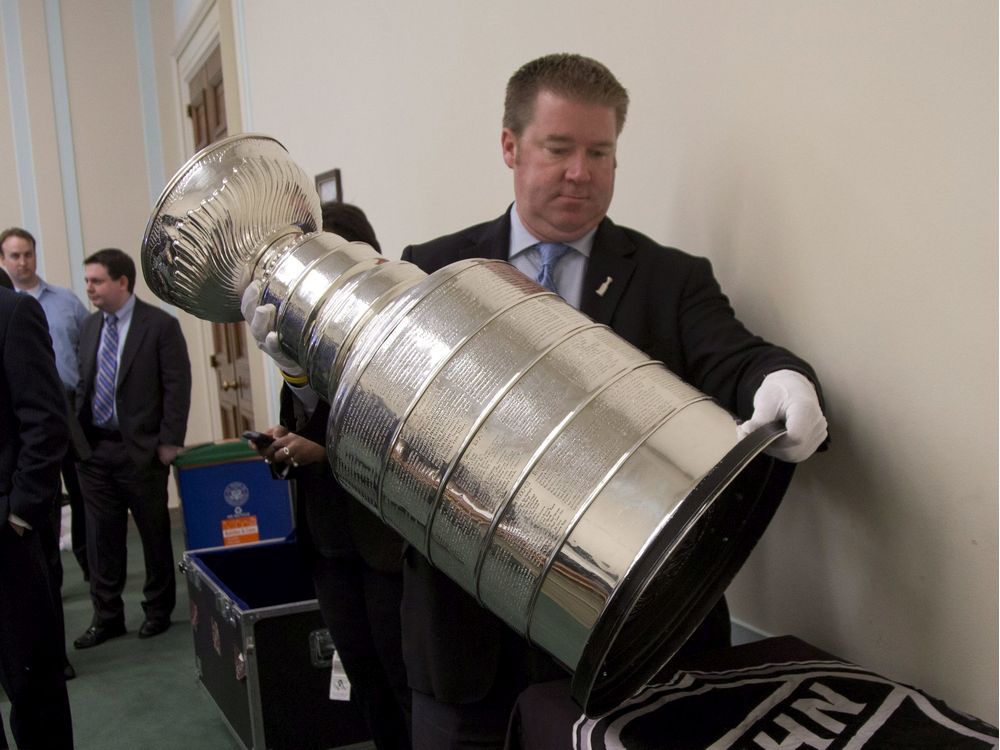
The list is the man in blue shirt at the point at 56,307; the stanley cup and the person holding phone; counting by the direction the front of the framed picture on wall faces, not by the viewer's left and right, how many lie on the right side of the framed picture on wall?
1

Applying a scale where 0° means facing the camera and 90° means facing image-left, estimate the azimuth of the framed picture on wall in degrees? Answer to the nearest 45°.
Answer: approximately 45°

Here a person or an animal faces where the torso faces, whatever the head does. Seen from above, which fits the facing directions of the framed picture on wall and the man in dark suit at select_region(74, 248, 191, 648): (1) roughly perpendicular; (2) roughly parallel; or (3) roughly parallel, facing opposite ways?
roughly parallel

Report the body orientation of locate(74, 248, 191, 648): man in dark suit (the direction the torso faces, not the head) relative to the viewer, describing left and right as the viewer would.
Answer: facing the viewer and to the left of the viewer

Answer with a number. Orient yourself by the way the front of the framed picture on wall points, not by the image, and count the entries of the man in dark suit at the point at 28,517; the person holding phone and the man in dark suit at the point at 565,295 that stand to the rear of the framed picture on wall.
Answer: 0

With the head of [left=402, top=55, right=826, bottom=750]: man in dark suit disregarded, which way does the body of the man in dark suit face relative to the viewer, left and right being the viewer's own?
facing the viewer

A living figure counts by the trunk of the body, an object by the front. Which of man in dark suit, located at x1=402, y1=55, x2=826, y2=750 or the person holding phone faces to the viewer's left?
the person holding phone

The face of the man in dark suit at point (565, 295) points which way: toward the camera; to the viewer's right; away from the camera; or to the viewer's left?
toward the camera
